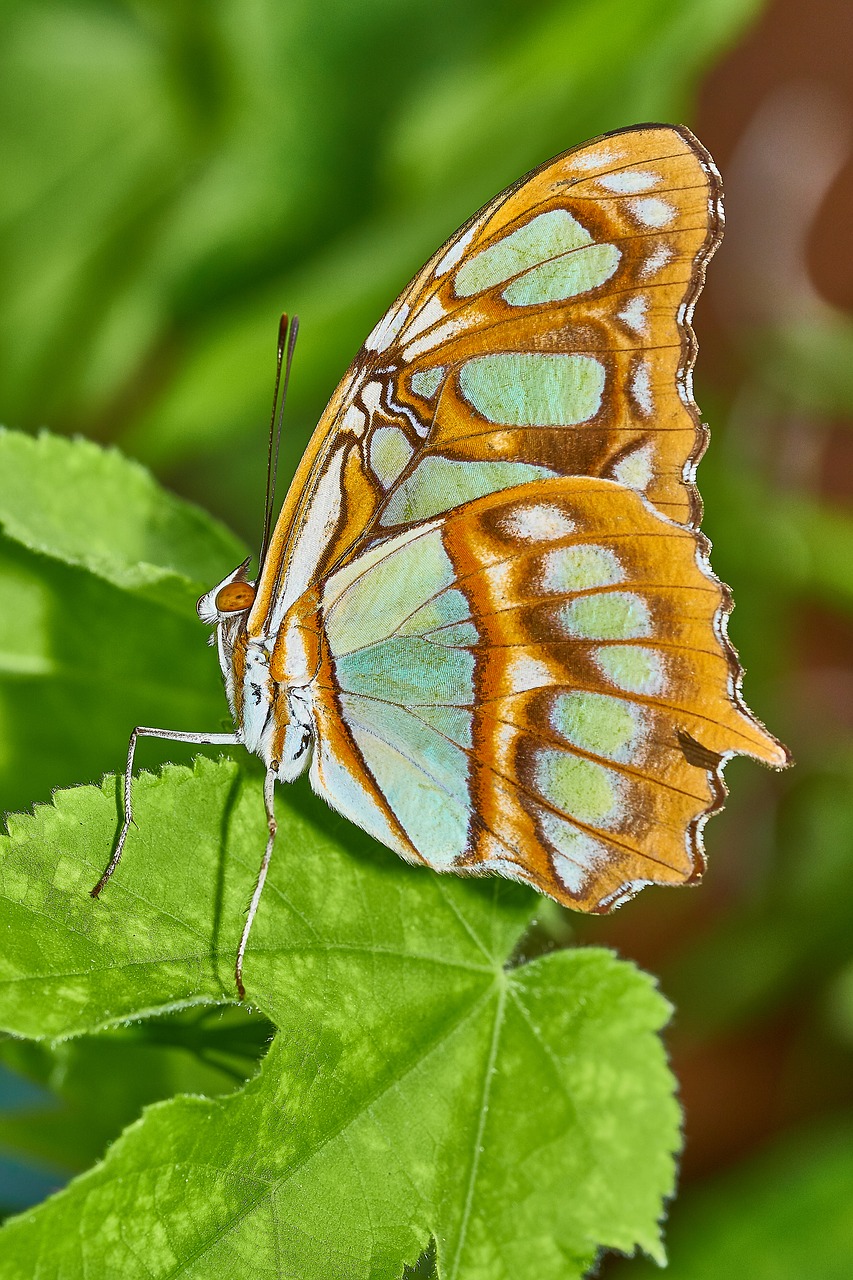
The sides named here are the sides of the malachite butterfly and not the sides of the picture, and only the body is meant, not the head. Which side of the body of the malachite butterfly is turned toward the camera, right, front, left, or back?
left
